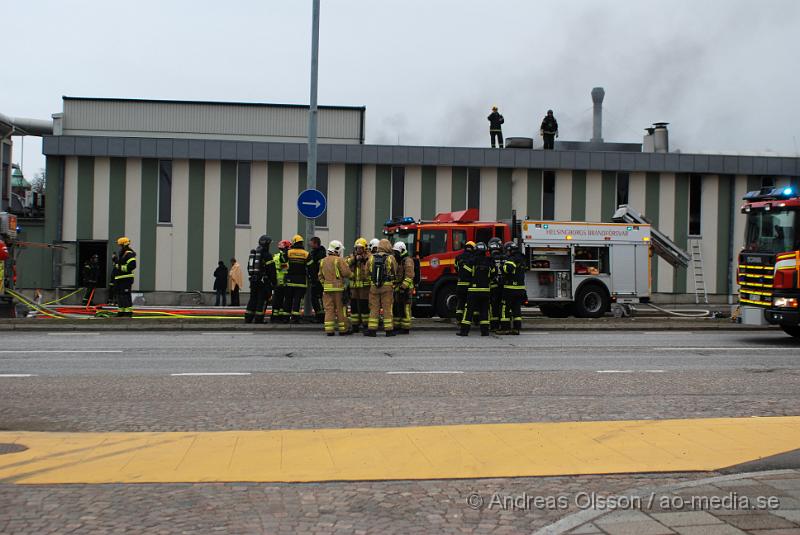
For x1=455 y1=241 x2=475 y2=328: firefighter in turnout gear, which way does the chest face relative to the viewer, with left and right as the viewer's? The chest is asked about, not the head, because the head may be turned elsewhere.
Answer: facing to the right of the viewer

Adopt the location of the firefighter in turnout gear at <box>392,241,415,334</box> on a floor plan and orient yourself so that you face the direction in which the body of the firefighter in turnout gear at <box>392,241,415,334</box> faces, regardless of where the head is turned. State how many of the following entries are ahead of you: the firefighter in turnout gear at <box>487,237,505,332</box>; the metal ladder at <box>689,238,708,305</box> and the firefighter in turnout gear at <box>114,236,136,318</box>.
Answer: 1

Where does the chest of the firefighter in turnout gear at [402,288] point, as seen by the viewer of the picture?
to the viewer's left

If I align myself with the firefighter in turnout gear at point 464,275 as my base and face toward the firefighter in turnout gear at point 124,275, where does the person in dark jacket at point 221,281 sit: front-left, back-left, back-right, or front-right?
front-right

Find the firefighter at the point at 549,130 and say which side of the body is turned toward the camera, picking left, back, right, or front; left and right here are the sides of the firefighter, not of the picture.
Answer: front

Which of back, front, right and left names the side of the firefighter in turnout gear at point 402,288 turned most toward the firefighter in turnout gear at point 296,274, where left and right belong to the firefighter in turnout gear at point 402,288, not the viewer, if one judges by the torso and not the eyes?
front

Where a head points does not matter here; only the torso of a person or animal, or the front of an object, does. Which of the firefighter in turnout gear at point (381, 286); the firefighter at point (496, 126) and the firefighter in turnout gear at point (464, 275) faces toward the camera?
the firefighter

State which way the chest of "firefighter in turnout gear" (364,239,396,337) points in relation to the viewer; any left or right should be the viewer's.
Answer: facing away from the viewer

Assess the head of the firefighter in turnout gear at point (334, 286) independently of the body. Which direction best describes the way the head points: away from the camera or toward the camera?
away from the camera

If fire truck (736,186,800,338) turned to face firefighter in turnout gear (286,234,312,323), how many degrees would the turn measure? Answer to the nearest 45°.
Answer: approximately 45° to its right

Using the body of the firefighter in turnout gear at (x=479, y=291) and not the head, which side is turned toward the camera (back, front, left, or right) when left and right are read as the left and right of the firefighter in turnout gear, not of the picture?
back

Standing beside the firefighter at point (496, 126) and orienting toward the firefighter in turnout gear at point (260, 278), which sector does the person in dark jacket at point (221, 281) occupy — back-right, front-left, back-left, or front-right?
front-right

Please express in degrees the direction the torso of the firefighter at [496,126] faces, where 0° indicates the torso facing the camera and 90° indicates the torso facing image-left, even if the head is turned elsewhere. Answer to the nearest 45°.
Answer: approximately 0°
